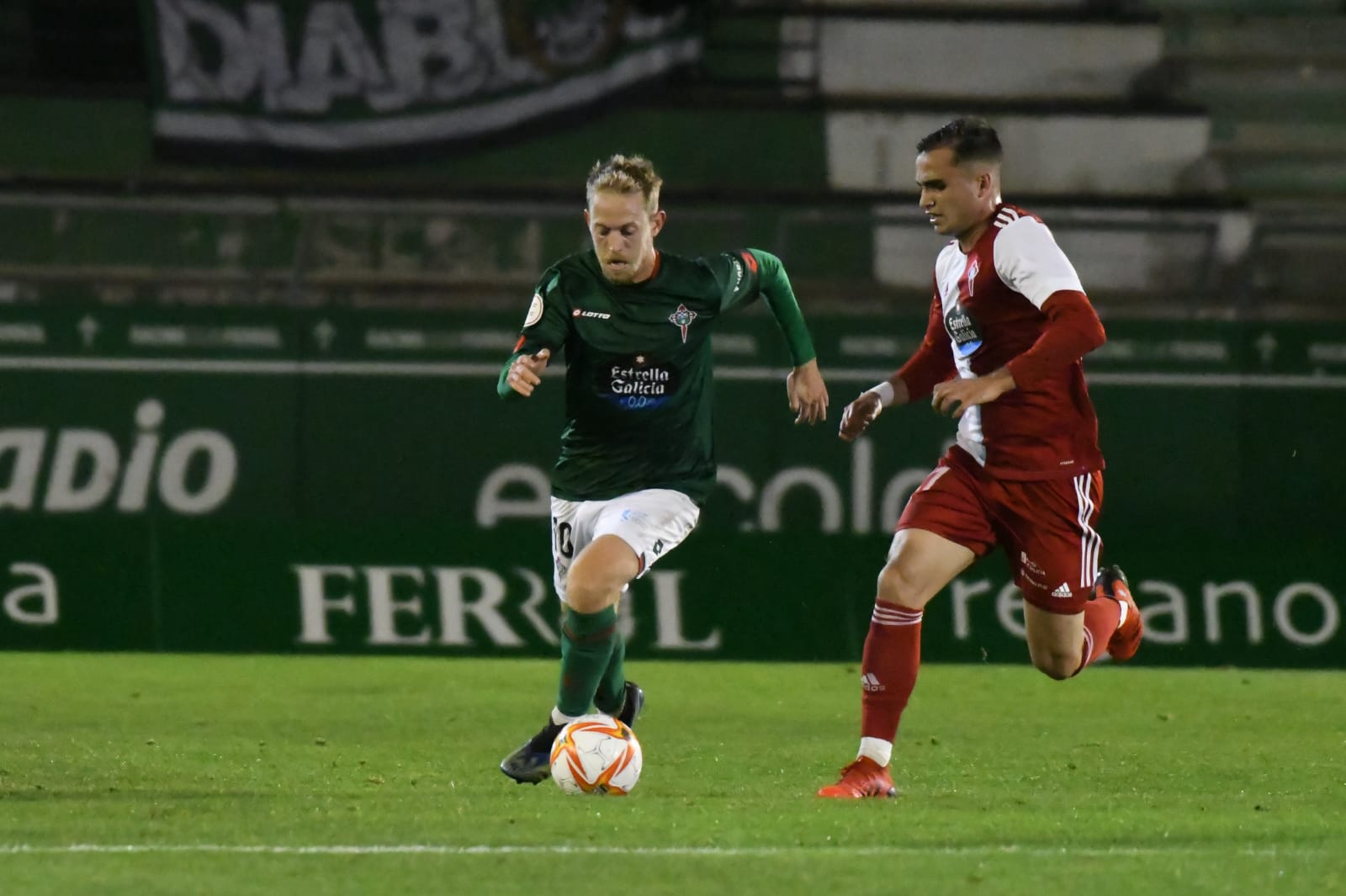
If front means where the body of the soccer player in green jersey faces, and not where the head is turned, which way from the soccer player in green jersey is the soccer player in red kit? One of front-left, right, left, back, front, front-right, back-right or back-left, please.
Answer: left

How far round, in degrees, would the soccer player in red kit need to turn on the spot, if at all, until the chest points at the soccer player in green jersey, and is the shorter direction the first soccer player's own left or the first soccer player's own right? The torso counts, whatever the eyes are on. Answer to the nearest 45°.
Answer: approximately 45° to the first soccer player's own right

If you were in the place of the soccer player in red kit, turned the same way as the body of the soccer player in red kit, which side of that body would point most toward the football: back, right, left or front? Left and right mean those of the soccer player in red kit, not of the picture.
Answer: front

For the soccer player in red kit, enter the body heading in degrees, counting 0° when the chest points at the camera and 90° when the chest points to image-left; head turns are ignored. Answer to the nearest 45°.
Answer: approximately 45°

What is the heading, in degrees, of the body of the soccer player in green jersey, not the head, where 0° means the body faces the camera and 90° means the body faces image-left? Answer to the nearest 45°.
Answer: approximately 0°

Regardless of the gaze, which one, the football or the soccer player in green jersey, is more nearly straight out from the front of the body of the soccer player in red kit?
the football

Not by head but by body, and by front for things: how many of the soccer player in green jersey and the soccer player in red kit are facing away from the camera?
0
